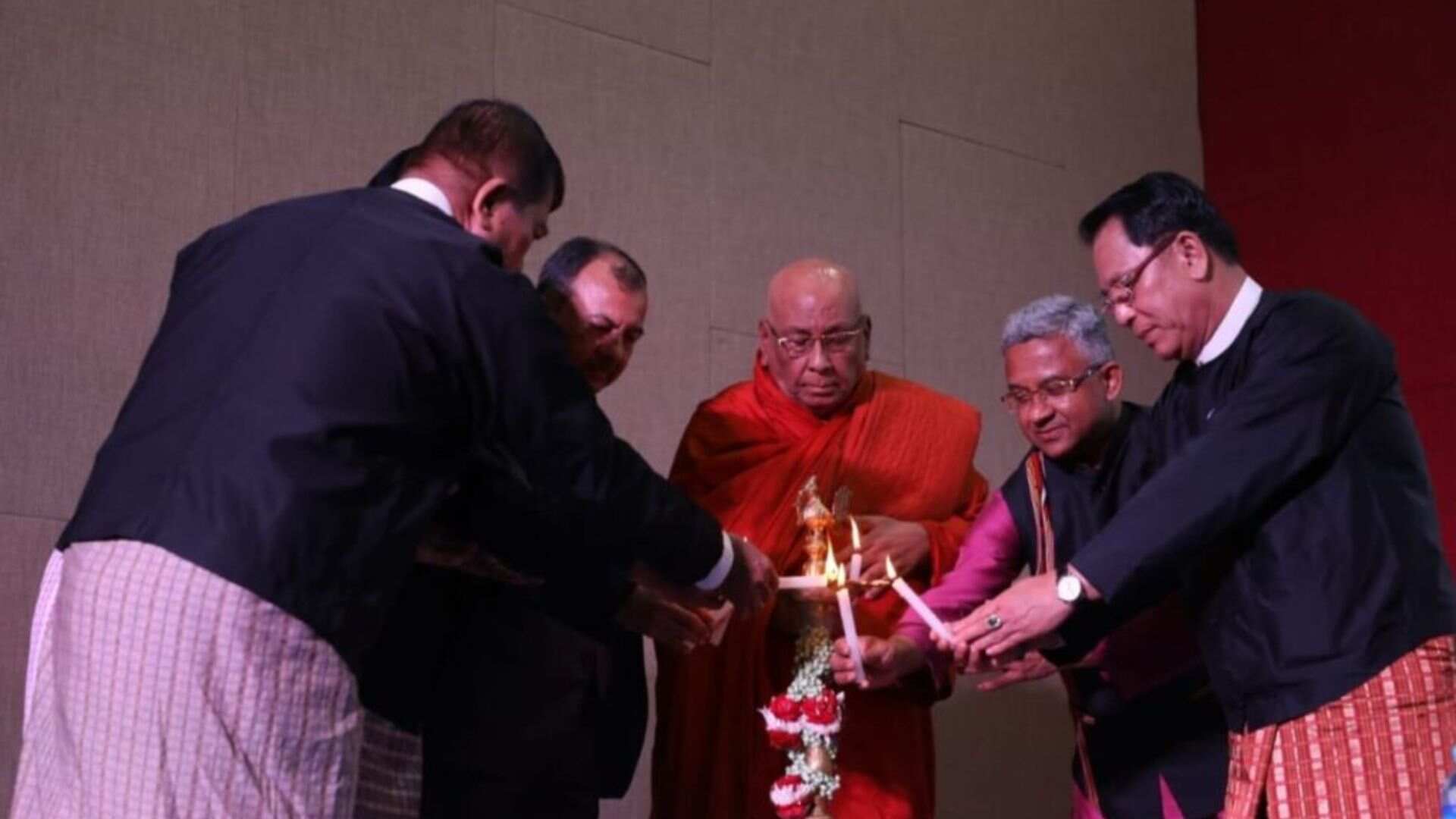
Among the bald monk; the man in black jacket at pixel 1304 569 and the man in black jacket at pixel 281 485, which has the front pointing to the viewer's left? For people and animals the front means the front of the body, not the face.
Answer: the man in black jacket at pixel 1304 569

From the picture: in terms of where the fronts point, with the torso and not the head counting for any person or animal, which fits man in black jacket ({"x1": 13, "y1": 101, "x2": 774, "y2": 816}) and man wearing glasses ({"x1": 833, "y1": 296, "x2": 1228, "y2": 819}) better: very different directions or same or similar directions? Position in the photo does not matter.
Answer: very different directions

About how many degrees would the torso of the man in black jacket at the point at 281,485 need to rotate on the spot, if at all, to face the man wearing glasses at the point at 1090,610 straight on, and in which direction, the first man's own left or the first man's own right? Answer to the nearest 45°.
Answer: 0° — they already face them

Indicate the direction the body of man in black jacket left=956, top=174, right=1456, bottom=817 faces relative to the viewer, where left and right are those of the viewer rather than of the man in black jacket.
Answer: facing to the left of the viewer

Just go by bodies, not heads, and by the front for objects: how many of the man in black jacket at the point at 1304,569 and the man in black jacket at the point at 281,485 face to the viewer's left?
1

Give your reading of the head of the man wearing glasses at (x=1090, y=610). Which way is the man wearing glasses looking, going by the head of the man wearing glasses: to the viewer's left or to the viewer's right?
to the viewer's left

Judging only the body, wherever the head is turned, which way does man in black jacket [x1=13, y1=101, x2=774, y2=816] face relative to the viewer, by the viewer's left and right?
facing away from the viewer and to the right of the viewer

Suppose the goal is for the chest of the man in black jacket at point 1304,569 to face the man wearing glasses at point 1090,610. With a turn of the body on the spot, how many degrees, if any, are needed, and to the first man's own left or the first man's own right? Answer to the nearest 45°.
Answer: approximately 45° to the first man's own right

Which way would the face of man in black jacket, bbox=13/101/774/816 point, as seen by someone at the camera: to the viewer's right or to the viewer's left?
to the viewer's right

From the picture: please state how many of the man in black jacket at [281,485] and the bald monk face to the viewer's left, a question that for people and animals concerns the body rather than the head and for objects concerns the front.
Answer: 0

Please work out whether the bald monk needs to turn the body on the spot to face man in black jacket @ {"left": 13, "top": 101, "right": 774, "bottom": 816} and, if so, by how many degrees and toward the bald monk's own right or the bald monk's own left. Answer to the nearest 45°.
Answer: approximately 45° to the bald monk's own right

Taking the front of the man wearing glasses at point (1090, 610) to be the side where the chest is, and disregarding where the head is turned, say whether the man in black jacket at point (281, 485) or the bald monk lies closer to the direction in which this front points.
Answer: the man in black jacket
